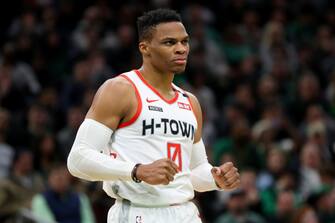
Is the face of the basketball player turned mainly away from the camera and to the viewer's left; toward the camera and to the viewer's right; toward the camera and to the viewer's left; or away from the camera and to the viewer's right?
toward the camera and to the viewer's right

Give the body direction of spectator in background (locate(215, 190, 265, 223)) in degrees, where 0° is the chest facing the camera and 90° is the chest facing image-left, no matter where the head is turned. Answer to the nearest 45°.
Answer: approximately 0°

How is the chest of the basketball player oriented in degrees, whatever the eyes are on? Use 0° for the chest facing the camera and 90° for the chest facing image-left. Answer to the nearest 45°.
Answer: approximately 315°

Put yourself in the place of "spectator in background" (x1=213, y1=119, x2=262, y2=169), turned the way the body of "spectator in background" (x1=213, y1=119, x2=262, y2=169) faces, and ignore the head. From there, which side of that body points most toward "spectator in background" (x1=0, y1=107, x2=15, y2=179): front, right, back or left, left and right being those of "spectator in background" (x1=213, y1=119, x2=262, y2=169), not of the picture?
right

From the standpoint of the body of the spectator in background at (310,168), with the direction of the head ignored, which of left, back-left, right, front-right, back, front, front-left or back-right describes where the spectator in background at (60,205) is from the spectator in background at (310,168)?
front-right

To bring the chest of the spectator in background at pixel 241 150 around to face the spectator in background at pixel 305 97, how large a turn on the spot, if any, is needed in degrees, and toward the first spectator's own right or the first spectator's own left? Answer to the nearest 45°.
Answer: approximately 135° to the first spectator's own left

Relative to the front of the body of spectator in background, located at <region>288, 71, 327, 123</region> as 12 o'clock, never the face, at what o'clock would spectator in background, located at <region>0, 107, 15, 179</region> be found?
spectator in background, located at <region>0, 107, 15, 179</region> is roughly at 2 o'clock from spectator in background, located at <region>288, 71, 327, 123</region>.

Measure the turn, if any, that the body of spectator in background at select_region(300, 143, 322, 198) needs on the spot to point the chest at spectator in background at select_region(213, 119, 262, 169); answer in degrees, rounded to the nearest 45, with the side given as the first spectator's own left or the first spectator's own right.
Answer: approximately 90° to the first spectator's own right
